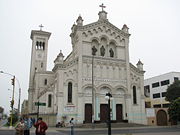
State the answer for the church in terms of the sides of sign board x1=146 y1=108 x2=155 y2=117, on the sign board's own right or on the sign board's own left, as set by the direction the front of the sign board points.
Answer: on the sign board's own right

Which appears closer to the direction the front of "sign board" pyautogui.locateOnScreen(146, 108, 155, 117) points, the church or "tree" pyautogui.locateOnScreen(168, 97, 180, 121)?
the tree

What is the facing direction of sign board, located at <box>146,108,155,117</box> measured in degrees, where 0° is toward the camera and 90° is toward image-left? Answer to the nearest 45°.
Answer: approximately 0°
